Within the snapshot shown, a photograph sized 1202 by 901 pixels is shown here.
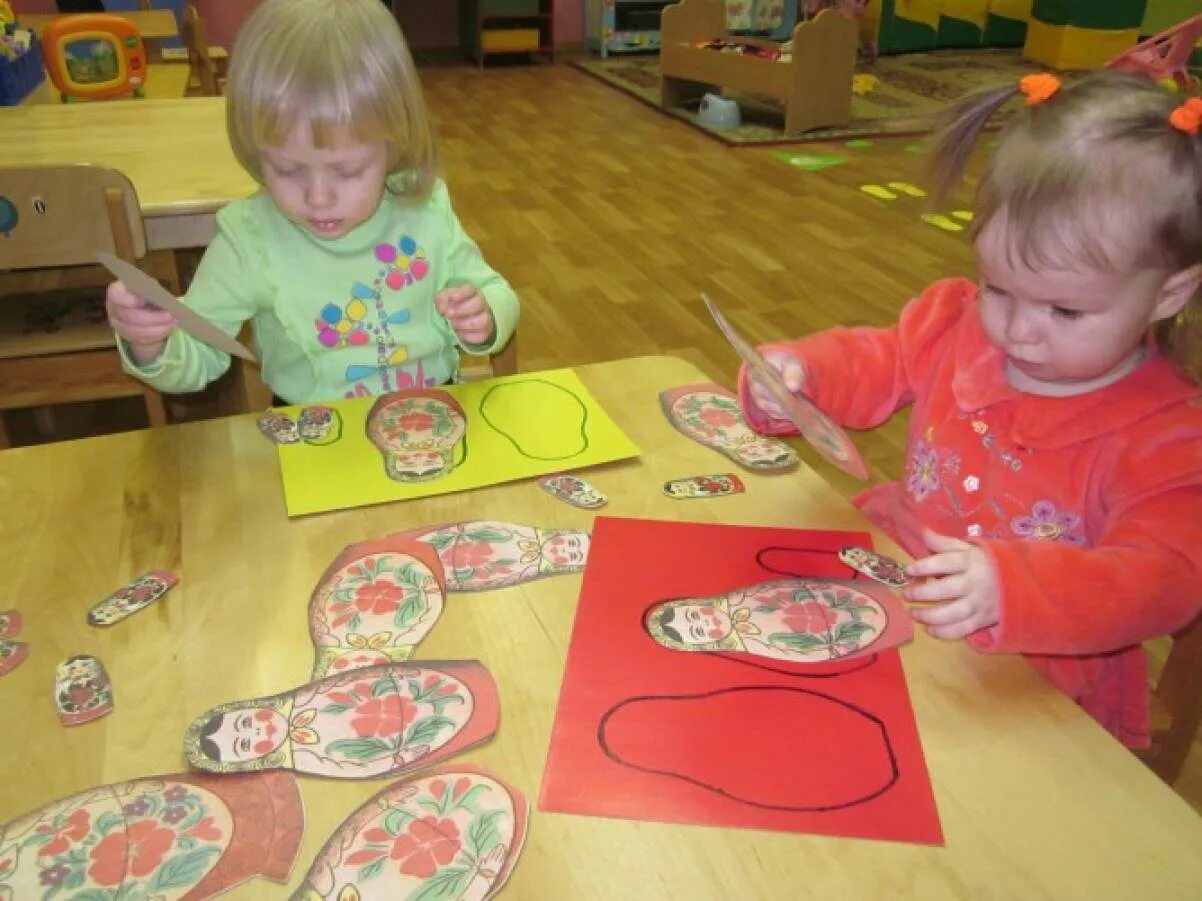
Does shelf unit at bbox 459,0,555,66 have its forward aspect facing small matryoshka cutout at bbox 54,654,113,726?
yes

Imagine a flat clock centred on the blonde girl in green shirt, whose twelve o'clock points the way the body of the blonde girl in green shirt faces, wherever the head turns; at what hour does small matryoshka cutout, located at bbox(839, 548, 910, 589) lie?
The small matryoshka cutout is roughly at 11 o'clock from the blonde girl in green shirt.

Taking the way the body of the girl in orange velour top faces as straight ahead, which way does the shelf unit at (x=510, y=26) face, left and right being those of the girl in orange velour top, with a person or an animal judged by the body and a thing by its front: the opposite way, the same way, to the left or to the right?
to the left

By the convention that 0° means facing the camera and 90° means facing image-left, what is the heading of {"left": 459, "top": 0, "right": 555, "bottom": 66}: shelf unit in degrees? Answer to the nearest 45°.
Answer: approximately 0°

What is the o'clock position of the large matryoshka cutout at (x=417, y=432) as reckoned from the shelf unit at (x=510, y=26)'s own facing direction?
The large matryoshka cutout is roughly at 12 o'clock from the shelf unit.

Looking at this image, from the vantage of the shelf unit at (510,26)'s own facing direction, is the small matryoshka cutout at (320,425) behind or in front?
in front
